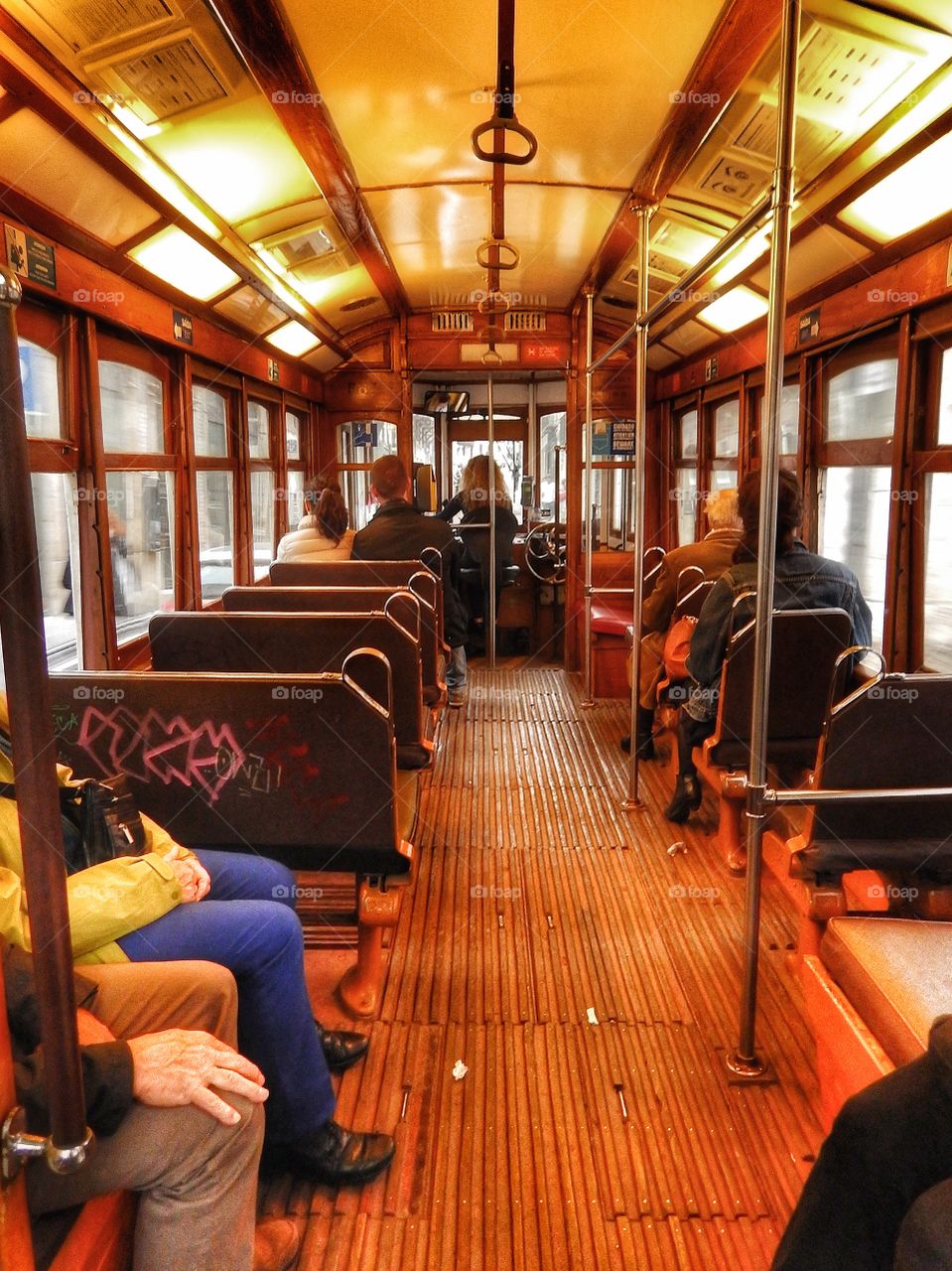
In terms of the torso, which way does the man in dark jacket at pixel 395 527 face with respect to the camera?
away from the camera

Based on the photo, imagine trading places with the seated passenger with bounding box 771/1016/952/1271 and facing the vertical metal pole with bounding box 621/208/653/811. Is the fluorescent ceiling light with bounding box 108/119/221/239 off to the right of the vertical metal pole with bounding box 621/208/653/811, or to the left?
left

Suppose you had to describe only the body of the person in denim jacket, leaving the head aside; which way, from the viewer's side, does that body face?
away from the camera

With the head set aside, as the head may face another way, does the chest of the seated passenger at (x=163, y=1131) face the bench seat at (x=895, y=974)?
yes

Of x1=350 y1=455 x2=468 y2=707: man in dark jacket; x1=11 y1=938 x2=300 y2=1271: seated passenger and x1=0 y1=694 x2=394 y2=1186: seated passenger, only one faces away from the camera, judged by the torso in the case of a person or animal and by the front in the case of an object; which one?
the man in dark jacket

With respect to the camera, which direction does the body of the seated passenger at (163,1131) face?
to the viewer's right

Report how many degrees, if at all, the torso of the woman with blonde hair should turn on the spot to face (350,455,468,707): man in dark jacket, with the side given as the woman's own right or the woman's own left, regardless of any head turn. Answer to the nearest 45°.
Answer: approximately 180°

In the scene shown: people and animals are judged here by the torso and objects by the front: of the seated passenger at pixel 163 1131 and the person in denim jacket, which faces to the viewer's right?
the seated passenger

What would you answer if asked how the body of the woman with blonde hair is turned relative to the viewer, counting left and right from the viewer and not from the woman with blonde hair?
facing away from the viewer

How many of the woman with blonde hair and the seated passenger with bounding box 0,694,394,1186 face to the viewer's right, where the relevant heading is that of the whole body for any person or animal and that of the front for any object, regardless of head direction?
1

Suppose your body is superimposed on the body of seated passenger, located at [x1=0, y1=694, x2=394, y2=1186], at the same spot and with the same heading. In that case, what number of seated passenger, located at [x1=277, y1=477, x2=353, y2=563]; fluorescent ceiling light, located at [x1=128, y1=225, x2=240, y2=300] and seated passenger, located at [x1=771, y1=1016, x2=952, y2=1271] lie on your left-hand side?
2

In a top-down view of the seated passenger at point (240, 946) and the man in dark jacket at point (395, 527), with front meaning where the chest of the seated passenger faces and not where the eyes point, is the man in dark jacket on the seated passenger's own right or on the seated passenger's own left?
on the seated passenger's own left

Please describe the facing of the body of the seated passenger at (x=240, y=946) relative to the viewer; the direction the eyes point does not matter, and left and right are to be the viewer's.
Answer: facing to the right of the viewer

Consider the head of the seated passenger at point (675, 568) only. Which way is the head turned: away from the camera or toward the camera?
away from the camera

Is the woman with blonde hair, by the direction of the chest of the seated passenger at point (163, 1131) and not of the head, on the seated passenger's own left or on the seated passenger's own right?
on the seated passenger's own left

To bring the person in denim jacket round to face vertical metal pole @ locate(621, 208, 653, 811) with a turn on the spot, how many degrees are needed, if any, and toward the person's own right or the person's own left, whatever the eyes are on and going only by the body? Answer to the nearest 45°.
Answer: approximately 45° to the person's own left

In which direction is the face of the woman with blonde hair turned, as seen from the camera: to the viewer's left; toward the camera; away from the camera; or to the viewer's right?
away from the camera

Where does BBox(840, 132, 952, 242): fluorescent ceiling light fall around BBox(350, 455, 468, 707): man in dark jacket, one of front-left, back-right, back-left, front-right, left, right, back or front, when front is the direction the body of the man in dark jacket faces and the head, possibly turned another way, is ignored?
back-right
